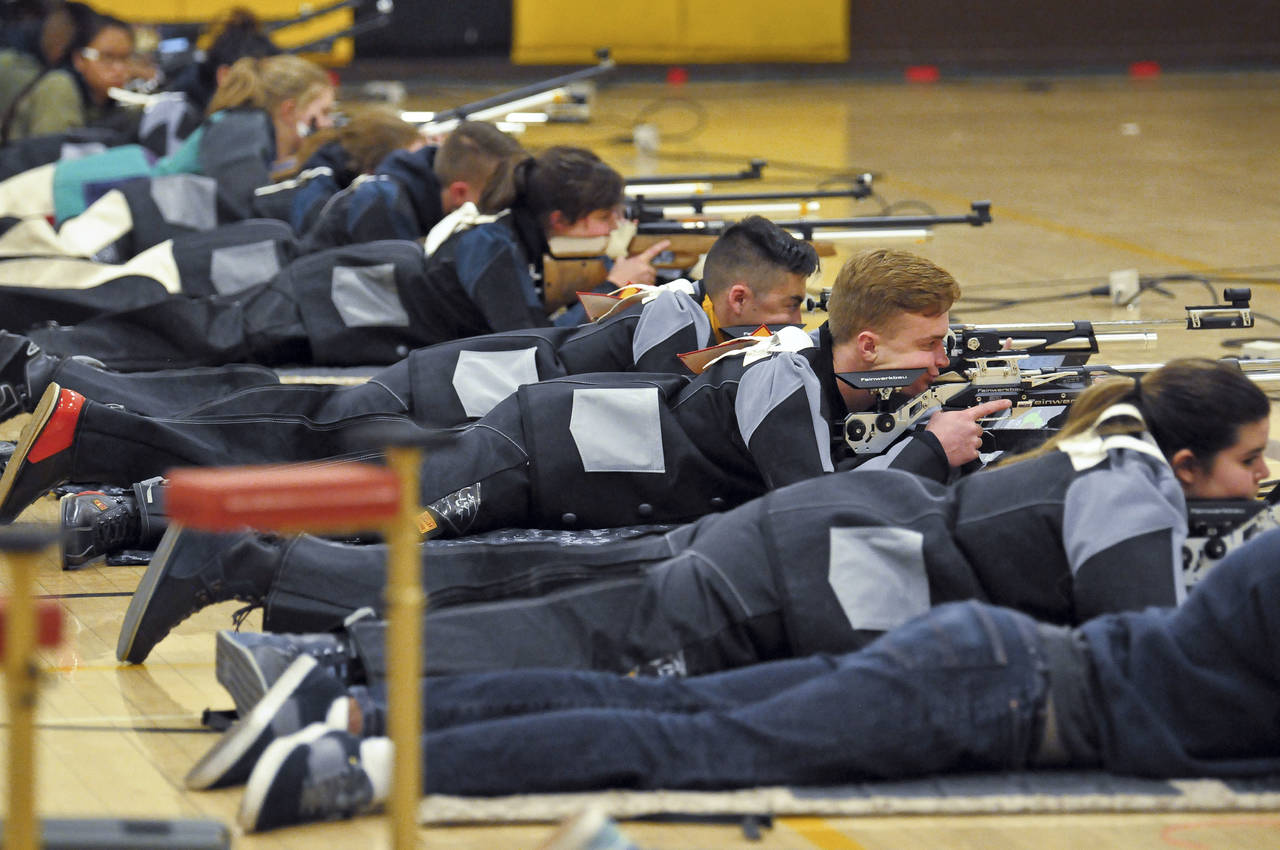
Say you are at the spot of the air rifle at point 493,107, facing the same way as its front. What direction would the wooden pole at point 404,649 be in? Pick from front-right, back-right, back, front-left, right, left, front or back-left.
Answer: right

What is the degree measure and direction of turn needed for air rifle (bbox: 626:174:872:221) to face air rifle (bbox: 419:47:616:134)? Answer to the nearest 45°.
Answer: approximately 135° to its left

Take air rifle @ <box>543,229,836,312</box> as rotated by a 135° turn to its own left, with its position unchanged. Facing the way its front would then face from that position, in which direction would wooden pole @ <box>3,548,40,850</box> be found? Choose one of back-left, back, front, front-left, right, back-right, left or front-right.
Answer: back-left

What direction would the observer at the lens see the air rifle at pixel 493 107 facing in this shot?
facing to the right of the viewer

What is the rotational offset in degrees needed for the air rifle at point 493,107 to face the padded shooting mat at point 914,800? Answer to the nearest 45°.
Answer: approximately 90° to its right

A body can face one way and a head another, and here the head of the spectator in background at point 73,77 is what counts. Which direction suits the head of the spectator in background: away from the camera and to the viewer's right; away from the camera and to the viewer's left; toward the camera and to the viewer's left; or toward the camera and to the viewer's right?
toward the camera and to the viewer's right

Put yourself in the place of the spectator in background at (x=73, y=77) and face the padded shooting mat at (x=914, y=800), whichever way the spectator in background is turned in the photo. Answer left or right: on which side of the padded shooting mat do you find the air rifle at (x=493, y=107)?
left

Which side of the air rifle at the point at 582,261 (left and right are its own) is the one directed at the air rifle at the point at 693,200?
left

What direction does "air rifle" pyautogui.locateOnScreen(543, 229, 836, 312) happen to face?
to the viewer's right

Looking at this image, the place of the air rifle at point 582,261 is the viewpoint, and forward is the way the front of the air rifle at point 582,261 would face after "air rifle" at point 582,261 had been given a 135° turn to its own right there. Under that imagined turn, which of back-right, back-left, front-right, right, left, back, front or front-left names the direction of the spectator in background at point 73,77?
right

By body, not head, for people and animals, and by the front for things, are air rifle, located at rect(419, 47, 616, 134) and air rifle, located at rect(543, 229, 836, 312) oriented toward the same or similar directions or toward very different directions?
same or similar directions

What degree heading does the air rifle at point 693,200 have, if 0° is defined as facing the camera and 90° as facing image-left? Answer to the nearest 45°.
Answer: approximately 270°

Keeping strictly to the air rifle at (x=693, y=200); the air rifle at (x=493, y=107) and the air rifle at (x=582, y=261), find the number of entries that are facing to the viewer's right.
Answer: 3

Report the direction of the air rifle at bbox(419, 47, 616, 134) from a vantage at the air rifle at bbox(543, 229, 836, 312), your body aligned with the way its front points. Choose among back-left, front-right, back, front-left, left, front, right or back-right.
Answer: left

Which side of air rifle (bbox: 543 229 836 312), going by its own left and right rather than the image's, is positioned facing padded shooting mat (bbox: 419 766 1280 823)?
right

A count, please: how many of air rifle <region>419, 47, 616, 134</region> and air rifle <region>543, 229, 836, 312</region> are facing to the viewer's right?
2

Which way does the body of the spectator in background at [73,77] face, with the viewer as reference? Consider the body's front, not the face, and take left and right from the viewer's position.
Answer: facing the viewer and to the right of the viewer

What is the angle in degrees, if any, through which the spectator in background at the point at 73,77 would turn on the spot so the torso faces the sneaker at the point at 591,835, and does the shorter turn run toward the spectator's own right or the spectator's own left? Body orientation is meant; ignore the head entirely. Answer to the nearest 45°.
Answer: approximately 45° to the spectator's own right
